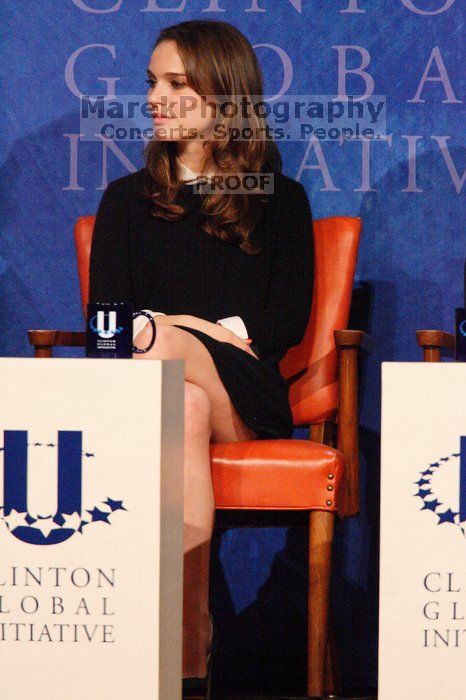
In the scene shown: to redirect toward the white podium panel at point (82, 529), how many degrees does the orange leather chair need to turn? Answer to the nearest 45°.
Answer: approximately 45° to its right

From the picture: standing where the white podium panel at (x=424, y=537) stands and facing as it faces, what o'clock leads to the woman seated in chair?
The woman seated in chair is roughly at 5 o'clock from the white podium panel.

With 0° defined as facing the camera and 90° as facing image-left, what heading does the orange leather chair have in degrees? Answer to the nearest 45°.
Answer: approximately 0°

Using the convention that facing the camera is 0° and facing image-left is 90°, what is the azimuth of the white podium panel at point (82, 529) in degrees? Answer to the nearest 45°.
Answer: approximately 0°

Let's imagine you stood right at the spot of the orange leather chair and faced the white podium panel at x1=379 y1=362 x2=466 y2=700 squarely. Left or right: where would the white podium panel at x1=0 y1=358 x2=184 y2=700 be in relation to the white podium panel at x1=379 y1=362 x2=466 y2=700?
right
